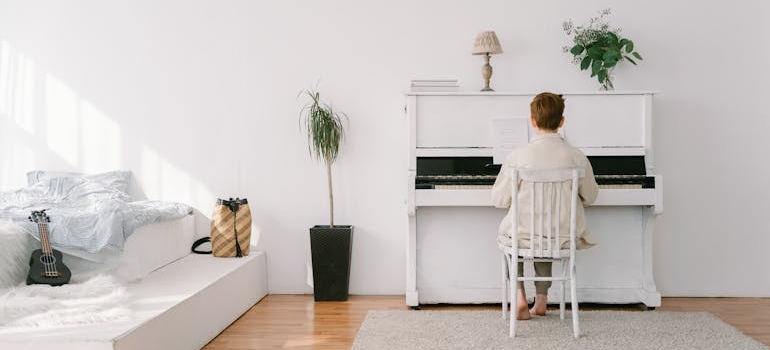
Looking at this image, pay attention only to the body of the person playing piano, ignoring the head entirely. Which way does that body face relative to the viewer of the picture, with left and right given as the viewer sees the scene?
facing away from the viewer

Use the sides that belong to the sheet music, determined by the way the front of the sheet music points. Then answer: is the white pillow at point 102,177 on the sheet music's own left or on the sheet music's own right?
on the sheet music's own right

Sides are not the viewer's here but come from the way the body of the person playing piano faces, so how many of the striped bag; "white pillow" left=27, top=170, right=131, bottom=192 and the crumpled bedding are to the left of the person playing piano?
3

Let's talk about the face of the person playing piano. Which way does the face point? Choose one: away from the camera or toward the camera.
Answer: away from the camera

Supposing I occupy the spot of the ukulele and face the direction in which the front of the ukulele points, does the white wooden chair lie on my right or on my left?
on my left

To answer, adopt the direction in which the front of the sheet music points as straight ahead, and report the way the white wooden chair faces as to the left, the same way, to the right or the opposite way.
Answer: the opposite way

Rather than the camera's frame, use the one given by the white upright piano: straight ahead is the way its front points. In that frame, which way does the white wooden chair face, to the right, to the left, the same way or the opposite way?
the opposite way

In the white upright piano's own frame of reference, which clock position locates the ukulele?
The ukulele is roughly at 2 o'clock from the white upright piano.

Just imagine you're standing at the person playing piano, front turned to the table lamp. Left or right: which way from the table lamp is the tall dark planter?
left

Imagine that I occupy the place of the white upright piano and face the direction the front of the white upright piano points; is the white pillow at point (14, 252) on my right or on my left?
on my right

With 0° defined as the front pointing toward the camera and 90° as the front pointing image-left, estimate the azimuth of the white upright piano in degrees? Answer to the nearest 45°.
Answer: approximately 0°

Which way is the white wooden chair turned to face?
away from the camera

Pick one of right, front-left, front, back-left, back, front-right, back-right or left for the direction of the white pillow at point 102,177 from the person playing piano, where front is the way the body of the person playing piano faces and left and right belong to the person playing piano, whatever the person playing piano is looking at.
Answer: left

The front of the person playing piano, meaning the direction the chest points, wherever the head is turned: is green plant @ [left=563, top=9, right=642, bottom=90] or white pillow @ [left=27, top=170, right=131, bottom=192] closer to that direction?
the green plant

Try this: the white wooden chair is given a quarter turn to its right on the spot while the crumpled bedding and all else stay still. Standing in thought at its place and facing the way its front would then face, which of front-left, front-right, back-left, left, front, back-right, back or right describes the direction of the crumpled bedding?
back
